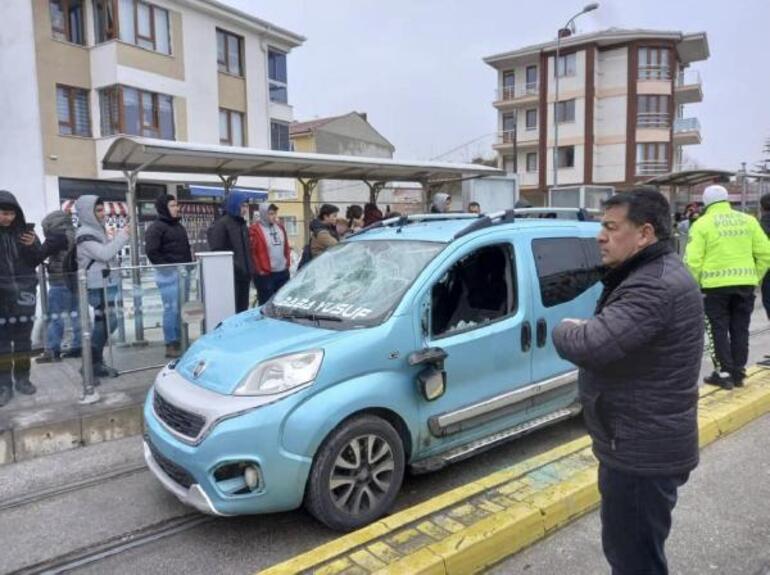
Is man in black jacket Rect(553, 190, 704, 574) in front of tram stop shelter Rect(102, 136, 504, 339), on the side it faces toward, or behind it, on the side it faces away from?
in front

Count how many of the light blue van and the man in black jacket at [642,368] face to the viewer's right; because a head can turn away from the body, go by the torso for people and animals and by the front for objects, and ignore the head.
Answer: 0

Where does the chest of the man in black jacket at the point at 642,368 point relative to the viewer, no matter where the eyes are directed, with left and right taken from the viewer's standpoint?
facing to the left of the viewer

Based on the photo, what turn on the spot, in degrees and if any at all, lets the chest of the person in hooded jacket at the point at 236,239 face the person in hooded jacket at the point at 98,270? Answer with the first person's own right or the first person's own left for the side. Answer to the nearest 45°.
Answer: approximately 135° to the first person's own right

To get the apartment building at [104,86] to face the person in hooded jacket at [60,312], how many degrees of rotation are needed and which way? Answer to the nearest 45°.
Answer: approximately 45° to its right

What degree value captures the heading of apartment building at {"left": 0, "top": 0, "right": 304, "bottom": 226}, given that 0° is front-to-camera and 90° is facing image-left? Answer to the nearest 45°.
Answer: approximately 315°

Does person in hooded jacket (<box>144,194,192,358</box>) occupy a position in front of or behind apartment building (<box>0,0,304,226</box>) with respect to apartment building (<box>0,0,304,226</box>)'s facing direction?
in front

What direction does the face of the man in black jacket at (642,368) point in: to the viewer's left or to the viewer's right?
to the viewer's left

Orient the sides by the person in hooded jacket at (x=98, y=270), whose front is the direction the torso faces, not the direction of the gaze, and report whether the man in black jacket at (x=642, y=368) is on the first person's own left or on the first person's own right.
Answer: on the first person's own right

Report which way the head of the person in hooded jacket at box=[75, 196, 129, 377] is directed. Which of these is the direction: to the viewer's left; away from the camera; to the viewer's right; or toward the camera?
to the viewer's right
